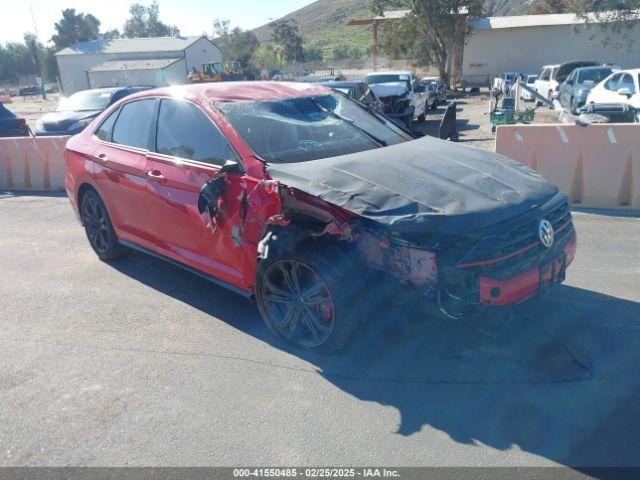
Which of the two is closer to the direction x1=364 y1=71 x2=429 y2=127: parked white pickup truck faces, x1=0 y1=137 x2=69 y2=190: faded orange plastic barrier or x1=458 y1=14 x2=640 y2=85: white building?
the faded orange plastic barrier

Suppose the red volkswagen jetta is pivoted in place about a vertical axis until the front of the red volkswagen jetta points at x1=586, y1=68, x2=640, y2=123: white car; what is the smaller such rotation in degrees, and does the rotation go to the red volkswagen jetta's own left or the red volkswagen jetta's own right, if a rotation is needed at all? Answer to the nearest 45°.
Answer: approximately 90° to the red volkswagen jetta's own left

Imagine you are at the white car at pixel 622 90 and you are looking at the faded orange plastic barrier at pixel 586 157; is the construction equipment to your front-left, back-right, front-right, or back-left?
back-right

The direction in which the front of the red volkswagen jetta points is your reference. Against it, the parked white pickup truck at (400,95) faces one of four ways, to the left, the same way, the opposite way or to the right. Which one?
to the right

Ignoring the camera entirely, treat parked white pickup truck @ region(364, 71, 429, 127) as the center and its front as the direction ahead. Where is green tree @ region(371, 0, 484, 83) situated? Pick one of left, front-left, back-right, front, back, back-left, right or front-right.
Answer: back-right

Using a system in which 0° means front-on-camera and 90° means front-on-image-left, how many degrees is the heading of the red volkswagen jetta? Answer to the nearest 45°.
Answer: approximately 315°

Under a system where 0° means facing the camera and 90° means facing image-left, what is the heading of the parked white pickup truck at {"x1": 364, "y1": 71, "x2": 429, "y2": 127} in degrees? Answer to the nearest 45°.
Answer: approximately 45°

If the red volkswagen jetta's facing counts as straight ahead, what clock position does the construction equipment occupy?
The construction equipment is roughly at 7 o'clock from the red volkswagen jetta.

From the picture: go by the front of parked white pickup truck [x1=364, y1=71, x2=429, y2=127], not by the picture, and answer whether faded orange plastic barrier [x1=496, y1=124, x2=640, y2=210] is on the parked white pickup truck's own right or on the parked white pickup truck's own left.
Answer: on the parked white pickup truck's own left

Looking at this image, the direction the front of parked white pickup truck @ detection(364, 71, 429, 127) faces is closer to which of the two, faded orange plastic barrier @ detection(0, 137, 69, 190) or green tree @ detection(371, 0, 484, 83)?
the faded orange plastic barrier
